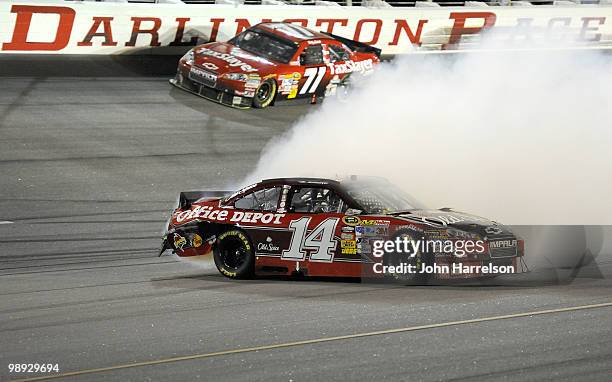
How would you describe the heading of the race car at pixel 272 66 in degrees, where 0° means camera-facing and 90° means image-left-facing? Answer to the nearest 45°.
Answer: approximately 45°

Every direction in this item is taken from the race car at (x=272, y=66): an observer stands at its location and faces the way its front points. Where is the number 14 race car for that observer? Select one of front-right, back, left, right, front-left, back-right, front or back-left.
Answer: front-left
